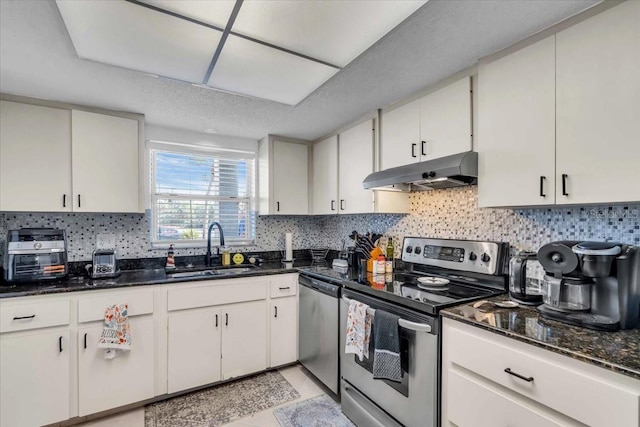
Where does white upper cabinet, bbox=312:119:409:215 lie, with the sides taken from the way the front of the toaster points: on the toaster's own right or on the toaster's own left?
on the toaster's own left

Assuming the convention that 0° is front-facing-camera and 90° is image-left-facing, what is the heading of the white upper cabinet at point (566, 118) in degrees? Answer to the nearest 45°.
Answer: approximately 45°

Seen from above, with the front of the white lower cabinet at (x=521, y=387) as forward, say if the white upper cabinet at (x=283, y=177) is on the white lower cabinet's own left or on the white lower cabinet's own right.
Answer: on the white lower cabinet's own right

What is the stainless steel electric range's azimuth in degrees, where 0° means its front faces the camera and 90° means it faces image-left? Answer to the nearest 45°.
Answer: approximately 45°

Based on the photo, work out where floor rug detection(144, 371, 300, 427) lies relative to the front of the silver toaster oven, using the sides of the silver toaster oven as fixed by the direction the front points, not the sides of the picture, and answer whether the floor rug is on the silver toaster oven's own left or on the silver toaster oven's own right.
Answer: on the silver toaster oven's own left

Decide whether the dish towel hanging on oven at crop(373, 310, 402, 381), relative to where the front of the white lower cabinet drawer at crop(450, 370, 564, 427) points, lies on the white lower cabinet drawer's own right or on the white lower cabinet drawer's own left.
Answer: on the white lower cabinet drawer's own right

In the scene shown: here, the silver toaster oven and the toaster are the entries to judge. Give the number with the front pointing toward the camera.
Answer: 2
